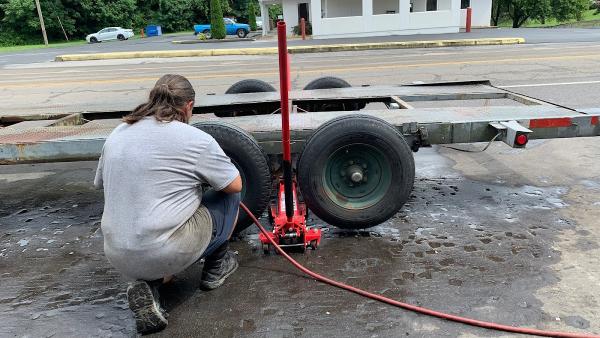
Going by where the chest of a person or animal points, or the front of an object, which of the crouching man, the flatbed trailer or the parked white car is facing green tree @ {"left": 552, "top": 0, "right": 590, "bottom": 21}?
the crouching man

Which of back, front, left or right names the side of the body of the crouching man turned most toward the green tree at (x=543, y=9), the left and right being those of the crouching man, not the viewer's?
front

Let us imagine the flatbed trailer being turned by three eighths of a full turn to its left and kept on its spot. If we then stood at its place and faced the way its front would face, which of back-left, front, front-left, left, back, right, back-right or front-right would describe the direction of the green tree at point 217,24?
back-left

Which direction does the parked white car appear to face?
to the viewer's left

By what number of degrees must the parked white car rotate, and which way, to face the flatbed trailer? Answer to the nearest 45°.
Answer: approximately 90° to its left

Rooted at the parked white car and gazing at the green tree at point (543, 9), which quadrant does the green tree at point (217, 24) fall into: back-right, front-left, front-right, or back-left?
front-right

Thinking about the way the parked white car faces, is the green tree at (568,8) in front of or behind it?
behind

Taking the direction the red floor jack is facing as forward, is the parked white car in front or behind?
in front

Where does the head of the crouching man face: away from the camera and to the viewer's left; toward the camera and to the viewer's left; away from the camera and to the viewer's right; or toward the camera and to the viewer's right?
away from the camera and to the viewer's right

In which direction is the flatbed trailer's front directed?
to the viewer's left

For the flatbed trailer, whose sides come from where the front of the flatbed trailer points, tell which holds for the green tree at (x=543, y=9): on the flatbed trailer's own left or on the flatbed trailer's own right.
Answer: on the flatbed trailer's own right

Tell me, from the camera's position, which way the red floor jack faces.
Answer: facing away from the viewer

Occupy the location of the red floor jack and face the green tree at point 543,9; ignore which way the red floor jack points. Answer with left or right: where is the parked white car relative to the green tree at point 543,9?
left

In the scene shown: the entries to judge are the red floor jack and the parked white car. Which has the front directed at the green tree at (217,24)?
the red floor jack

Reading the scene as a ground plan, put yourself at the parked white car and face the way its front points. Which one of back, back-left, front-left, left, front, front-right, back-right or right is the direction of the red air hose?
left

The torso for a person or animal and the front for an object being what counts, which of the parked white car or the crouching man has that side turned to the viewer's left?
the parked white car

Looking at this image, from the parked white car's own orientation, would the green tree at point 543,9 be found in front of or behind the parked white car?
behind

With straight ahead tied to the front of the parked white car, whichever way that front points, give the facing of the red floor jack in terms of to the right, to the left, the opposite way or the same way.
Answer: to the right

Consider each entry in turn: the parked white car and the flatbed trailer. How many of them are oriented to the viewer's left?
2
